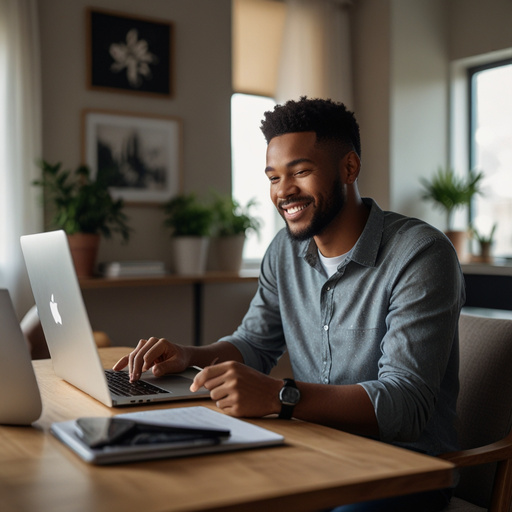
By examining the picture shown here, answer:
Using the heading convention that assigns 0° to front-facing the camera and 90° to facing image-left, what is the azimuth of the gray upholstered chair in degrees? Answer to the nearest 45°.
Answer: approximately 45°

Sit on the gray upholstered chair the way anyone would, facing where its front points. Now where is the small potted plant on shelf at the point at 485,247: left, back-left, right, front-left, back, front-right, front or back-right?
back-right

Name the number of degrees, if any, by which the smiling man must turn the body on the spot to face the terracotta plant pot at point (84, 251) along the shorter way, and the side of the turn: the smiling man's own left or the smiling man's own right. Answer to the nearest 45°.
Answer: approximately 90° to the smiling man's own right

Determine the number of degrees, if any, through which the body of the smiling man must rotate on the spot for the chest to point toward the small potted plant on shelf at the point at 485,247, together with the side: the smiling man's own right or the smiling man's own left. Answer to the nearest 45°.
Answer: approximately 135° to the smiling man's own right

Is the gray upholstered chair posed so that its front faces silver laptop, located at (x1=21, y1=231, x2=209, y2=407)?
yes

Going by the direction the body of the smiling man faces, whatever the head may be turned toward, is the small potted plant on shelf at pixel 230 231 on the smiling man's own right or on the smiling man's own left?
on the smiling man's own right

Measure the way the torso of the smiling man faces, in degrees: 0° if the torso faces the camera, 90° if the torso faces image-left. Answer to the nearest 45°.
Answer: approximately 45°

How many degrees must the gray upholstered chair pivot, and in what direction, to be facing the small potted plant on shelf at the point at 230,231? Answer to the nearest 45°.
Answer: approximately 90° to its right

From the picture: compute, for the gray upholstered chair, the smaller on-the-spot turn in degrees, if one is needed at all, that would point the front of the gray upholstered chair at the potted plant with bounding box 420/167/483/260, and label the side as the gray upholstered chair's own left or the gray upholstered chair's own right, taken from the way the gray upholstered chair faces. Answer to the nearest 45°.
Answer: approximately 135° to the gray upholstered chair's own right

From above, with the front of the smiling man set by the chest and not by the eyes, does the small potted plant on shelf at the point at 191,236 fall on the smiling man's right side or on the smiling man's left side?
on the smiling man's right side

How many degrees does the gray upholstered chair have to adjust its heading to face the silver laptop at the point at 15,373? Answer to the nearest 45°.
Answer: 0° — it already faces it
